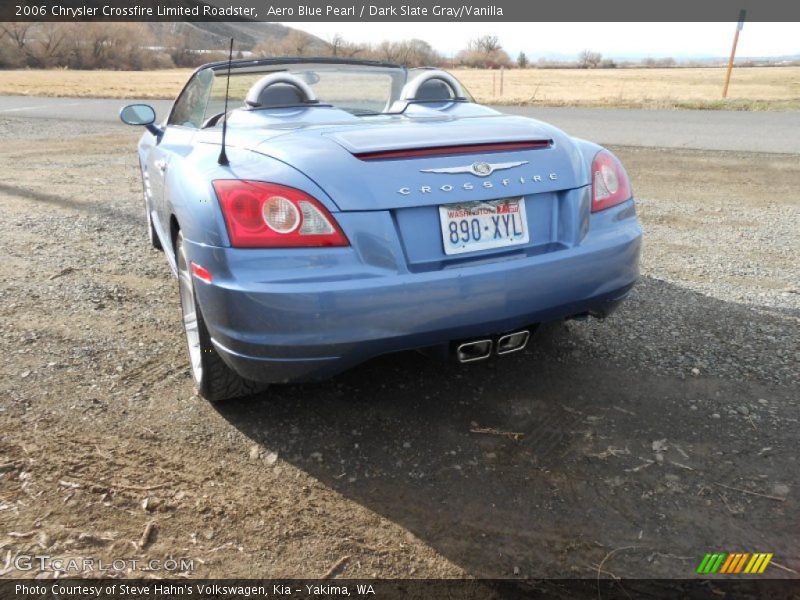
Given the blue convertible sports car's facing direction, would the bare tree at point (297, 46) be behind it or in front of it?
in front

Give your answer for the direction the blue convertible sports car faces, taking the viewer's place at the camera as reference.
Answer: facing away from the viewer and to the left of the viewer
